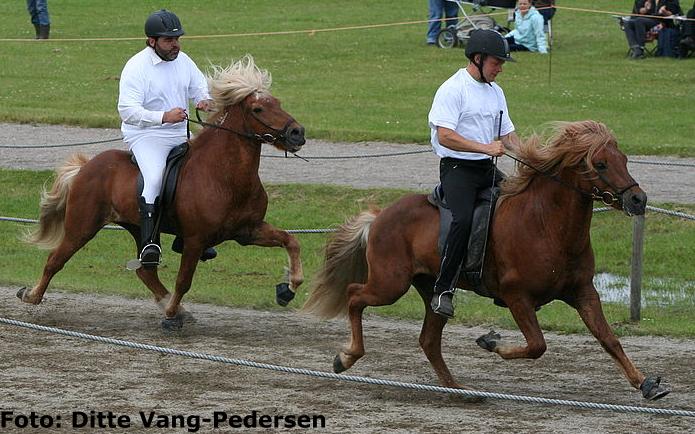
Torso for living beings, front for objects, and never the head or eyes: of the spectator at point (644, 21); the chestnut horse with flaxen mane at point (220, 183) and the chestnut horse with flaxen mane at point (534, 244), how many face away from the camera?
0

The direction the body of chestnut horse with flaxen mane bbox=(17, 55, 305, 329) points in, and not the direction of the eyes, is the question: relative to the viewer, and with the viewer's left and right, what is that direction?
facing the viewer and to the right of the viewer

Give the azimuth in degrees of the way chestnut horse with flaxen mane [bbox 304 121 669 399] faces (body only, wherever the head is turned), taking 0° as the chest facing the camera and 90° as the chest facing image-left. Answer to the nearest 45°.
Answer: approximately 315°

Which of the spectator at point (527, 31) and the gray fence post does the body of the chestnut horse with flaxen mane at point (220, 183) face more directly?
the gray fence post

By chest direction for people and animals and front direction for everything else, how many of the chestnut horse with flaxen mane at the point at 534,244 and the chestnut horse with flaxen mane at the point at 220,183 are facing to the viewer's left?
0

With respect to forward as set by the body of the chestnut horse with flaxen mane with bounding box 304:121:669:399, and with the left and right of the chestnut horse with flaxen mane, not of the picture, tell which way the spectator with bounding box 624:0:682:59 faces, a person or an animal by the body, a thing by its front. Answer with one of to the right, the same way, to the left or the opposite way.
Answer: to the right

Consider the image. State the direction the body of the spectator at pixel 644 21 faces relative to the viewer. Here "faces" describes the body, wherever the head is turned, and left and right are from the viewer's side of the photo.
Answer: facing the viewer and to the left of the viewer

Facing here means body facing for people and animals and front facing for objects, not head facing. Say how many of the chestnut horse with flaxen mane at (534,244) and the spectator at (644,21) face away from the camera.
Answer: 0

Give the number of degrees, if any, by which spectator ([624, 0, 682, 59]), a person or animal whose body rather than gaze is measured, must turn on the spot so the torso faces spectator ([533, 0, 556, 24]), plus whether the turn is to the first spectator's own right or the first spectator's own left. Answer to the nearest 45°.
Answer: approximately 45° to the first spectator's own right

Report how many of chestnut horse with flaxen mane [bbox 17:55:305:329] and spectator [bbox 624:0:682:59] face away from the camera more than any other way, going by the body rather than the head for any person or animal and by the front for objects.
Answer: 0

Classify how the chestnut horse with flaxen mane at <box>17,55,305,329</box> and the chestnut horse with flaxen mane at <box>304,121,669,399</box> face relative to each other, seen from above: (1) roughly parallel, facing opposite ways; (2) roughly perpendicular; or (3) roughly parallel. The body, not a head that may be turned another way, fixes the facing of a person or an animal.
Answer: roughly parallel
